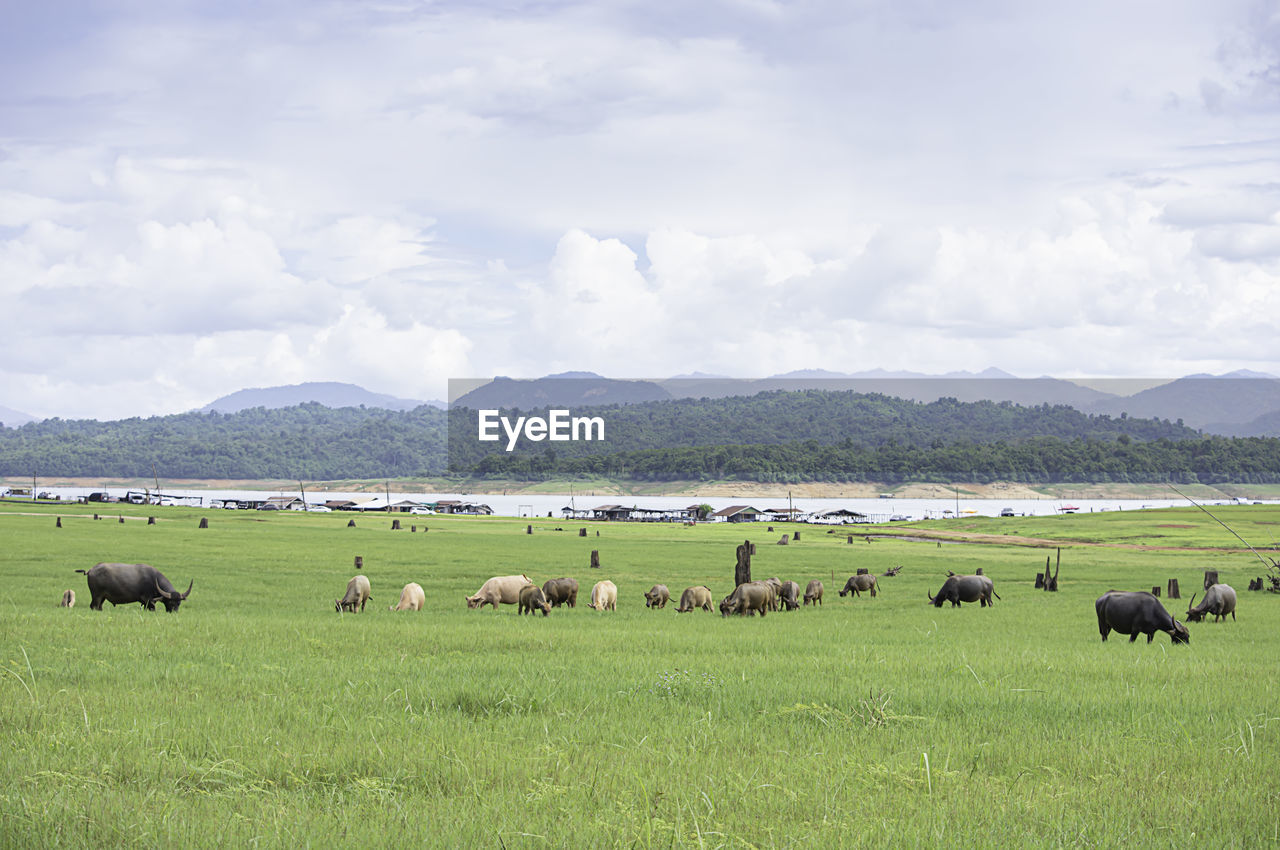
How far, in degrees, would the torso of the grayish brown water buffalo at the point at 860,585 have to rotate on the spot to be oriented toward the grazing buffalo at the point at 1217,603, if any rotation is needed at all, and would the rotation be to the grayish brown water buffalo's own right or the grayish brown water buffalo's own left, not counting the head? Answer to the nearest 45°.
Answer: approximately 135° to the grayish brown water buffalo's own left

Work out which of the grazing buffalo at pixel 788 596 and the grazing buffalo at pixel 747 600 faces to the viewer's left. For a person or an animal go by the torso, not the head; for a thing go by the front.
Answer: the grazing buffalo at pixel 747 600

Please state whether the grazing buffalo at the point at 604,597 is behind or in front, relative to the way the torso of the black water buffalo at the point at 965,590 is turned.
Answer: in front

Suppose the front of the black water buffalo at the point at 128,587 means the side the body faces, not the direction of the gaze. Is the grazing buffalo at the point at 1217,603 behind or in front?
in front

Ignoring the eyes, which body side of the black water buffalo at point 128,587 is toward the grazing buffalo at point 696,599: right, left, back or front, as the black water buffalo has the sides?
front

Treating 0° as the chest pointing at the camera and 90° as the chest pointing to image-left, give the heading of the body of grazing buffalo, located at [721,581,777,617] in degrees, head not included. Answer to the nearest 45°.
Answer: approximately 90°

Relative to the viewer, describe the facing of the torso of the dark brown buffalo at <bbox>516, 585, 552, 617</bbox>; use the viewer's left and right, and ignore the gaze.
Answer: facing the viewer and to the right of the viewer

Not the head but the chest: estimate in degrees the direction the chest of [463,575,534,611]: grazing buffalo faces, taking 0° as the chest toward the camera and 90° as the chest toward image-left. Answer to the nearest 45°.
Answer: approximately 90°

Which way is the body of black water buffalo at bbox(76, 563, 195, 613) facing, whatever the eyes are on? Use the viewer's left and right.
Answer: facing to the right of the viewer

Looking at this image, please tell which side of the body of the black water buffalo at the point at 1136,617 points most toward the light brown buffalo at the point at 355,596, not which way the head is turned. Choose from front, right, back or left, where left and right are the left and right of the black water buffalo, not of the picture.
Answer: back

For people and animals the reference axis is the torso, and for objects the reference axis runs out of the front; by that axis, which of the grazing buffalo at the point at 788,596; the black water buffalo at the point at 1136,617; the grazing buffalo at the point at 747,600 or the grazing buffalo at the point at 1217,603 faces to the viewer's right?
the black water buffalo

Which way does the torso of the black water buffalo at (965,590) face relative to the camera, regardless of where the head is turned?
to the viewer's left
